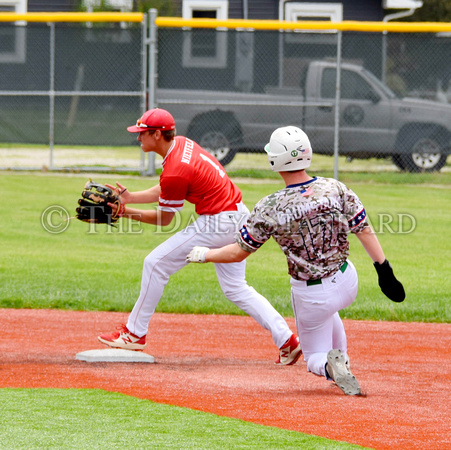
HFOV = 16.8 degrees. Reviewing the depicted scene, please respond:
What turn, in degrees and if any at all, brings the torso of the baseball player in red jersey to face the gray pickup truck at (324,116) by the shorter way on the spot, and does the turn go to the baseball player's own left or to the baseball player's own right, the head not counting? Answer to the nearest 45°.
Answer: approximately 90° to the baseball player's own right

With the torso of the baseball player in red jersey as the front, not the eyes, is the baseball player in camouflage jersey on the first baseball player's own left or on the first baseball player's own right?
on the first baseball player's own left

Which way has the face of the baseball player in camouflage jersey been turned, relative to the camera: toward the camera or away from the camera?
away from the camera

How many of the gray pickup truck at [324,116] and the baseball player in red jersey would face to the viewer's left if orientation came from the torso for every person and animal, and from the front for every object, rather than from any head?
1

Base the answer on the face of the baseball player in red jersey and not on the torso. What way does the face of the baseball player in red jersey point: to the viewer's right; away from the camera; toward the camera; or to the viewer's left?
to the viewer's left

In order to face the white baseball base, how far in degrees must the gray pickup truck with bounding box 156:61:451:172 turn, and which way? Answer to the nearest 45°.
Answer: approximately 90° to its right

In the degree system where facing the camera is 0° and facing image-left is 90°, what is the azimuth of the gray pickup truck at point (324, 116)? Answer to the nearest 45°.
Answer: approximately 270°

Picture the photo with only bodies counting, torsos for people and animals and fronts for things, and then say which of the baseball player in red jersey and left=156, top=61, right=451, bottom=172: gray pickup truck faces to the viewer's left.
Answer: the baseball player in red jersey

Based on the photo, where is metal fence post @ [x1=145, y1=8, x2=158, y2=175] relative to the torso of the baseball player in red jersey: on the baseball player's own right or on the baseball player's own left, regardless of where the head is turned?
on the baseball player's own right

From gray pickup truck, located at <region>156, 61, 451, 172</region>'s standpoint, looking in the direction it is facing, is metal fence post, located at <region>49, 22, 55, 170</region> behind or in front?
behind

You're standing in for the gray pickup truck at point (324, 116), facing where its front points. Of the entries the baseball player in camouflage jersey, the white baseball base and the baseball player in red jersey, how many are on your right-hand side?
3

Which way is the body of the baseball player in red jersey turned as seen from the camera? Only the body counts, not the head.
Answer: to the viewer's left

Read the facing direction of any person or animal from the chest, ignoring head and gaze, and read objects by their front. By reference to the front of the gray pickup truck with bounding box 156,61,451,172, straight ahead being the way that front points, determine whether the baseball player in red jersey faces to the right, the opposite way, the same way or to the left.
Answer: the opposite way
